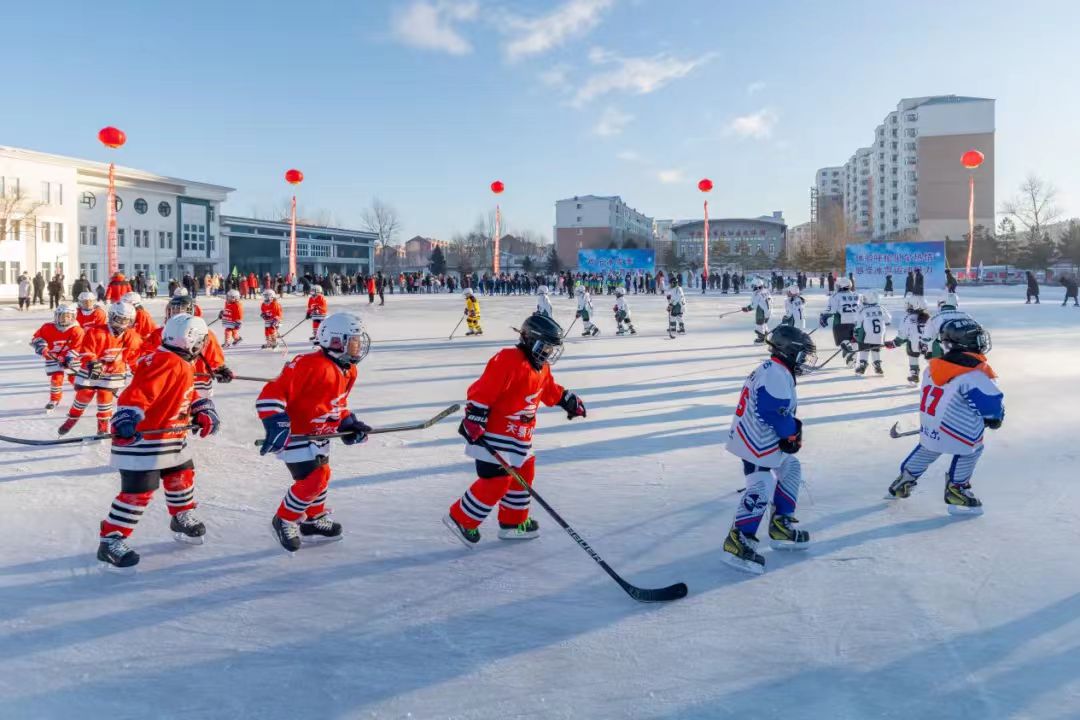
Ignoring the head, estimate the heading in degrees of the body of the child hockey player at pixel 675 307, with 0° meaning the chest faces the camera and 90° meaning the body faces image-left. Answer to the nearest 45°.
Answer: approximately 45°

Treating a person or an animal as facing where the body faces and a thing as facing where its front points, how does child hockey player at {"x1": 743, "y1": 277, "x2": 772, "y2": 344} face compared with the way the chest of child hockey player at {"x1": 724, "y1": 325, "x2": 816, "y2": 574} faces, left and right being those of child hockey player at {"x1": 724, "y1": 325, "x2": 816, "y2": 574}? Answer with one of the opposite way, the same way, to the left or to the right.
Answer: the opposite way

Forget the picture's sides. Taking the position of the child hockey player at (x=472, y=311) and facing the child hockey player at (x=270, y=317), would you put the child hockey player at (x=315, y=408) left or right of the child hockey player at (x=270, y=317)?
left

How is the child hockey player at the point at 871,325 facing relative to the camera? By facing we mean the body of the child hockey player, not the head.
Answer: away from the camera

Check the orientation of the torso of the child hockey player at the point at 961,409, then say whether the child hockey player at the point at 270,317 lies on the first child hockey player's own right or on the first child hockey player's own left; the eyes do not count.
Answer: on the first child hockey player's own left

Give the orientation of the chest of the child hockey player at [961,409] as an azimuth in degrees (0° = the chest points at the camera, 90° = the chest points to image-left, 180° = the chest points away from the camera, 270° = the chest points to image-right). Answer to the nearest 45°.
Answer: approximately 225°

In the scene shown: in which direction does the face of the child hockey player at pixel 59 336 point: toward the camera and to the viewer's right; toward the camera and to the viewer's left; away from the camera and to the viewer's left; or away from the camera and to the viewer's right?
toward the camera and to the viewer's right

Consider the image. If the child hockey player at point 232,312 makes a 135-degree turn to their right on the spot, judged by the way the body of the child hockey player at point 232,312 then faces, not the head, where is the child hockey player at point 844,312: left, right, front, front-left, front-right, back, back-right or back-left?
back-right

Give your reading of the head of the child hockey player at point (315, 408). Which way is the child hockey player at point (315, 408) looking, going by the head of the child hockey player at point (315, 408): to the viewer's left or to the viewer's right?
to the viewer's right

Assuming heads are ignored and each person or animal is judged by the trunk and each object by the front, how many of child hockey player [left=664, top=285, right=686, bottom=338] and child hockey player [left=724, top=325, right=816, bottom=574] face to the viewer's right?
1

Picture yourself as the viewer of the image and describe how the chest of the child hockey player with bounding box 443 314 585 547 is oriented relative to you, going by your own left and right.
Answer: facing the viewer and to the right of the viewer

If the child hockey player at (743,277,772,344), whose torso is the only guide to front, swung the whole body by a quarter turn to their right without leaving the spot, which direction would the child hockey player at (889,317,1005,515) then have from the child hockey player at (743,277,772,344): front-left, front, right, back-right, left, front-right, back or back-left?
back
